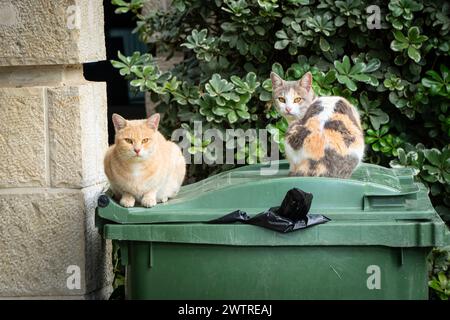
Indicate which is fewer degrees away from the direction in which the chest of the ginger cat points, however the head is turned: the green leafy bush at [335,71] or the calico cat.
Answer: the calico cat

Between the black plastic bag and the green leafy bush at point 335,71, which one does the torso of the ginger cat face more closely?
the black plastic bag

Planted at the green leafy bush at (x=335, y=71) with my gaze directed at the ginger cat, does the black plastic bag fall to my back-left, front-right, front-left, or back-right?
front-left

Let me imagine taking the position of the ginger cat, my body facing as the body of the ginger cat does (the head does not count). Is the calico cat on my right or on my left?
on my left

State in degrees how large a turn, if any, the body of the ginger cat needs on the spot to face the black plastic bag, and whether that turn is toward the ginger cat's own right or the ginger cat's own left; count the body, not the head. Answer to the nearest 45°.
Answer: approximately 45° to the ginger cat's own left

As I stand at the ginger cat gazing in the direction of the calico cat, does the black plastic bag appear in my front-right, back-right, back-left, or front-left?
front-right

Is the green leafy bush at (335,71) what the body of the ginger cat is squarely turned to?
no

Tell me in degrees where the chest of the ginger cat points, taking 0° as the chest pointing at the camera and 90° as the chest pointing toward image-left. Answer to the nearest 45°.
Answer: approximately 0°
